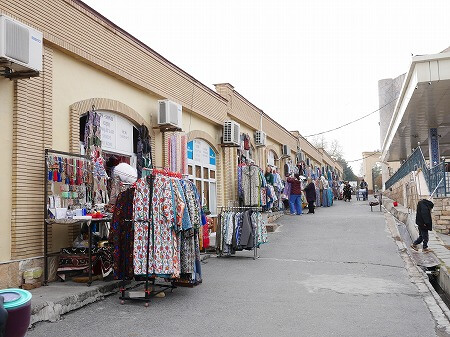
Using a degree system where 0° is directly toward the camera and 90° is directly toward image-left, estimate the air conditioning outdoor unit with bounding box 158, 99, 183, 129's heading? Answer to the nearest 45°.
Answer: approximately 315°

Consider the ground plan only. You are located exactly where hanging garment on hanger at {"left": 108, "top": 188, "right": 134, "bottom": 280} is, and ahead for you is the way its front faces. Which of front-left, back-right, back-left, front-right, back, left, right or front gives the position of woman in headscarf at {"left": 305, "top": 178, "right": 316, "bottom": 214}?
back-left

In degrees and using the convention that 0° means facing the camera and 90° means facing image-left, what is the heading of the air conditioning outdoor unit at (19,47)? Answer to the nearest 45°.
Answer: approximately 315°

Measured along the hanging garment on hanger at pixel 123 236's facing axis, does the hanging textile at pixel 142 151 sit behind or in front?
behind

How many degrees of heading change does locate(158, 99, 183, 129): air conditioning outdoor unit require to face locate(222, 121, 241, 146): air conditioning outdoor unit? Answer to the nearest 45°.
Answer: approximately 90° to its left

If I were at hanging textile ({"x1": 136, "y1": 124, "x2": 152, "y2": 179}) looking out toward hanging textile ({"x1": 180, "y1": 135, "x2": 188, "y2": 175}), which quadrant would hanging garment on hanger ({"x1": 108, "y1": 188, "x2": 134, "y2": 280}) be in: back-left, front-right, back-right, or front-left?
back-right

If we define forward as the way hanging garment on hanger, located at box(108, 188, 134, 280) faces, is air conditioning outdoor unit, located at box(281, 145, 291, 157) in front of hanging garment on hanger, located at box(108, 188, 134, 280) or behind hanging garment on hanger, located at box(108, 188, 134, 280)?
behind

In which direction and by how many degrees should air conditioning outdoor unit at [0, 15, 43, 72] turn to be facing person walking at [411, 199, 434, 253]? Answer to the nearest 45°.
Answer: approximately 45° to its left

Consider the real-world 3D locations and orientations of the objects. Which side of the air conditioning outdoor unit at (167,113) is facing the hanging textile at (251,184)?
left

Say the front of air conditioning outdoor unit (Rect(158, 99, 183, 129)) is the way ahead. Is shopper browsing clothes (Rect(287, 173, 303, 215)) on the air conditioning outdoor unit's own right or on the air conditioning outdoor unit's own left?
on the air conditioning outdoor unit's own left

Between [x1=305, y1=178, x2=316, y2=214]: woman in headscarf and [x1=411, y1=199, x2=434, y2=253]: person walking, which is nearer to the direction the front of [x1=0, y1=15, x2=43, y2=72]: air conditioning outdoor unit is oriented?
the person walking
